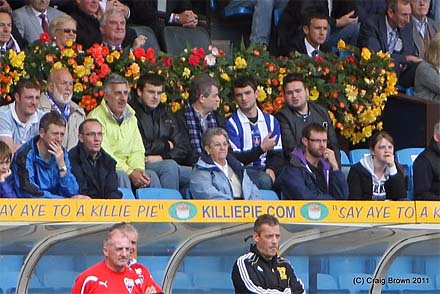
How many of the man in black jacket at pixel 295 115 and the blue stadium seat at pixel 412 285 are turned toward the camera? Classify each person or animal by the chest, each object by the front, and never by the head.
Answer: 2

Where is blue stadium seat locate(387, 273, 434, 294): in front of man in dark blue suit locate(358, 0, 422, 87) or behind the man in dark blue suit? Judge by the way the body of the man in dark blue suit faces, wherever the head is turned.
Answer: in front

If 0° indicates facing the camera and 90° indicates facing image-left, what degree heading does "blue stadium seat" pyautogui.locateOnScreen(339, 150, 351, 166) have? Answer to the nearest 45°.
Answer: approximately 315°

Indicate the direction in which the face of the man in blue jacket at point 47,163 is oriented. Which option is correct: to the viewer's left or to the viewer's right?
to the viewer's right

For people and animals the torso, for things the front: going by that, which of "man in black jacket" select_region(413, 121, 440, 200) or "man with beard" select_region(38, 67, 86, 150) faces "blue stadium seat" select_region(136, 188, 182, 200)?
the man with beard

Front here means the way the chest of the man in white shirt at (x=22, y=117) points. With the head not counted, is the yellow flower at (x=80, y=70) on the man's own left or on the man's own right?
on the man's own left

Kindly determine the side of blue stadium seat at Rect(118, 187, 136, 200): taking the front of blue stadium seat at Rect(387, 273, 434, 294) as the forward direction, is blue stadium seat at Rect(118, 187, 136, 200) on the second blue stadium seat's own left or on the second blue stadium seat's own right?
on the second blue stadium seat's own right

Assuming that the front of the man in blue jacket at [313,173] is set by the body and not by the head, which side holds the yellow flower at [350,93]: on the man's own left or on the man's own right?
on the man's own left
